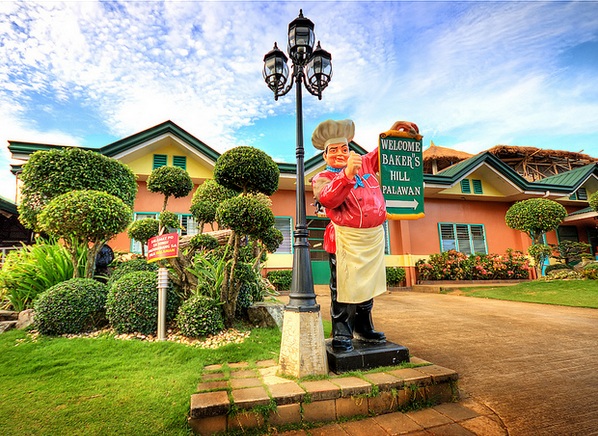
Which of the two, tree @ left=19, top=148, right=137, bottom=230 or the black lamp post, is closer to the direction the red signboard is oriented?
the black lamp post

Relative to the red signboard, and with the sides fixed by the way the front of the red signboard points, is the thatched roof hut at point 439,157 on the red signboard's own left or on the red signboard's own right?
on the red signboard's own left

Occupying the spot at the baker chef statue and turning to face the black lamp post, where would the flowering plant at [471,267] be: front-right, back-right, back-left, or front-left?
back-right

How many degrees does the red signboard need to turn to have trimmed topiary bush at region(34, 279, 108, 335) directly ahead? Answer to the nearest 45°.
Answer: approximately 135° to its right

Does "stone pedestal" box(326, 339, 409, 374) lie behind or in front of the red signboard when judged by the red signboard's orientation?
in front

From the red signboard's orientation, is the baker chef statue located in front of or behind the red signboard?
in front

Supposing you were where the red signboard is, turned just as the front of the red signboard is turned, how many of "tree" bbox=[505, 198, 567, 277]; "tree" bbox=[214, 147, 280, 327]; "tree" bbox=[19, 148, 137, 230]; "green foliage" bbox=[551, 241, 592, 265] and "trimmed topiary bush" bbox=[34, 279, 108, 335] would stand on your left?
3

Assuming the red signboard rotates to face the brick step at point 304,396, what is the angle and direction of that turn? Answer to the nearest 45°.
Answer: approximately 45° to its left

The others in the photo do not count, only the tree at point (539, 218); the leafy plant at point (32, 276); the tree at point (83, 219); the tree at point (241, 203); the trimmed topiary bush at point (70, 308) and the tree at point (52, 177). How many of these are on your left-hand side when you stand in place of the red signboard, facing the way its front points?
2

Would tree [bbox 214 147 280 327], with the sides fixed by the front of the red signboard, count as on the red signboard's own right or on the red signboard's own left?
on the red signboard's own left

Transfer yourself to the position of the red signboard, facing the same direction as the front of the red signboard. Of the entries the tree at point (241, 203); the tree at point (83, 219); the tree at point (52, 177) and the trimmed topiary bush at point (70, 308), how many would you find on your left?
1

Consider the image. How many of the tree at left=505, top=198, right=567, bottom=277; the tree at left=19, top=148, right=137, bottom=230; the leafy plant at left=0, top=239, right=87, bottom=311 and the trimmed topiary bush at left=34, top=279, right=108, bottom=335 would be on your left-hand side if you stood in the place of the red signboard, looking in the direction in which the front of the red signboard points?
1

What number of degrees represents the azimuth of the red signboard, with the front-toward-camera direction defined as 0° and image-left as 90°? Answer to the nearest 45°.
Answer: approximately 0°

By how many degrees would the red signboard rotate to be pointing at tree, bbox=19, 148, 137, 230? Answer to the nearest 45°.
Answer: approximately 135° to its right

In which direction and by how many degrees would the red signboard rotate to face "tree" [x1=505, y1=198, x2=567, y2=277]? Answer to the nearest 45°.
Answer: approximately 90° to its left
